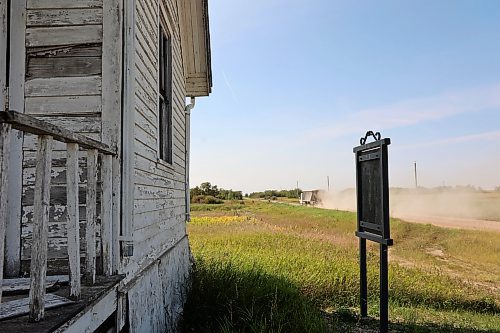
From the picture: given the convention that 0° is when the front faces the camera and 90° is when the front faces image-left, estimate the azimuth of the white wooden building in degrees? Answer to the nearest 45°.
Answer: approximately 0°

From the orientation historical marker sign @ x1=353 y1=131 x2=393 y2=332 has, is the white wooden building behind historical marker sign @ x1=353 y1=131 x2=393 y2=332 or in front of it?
behind
